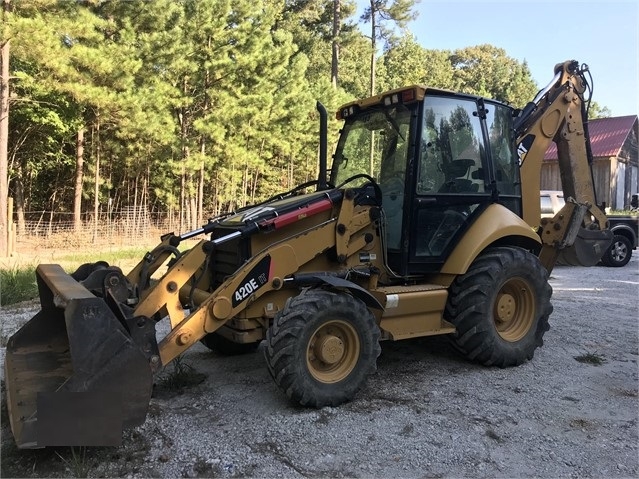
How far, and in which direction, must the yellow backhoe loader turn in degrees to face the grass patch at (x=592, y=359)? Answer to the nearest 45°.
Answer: approximately 135° to its left

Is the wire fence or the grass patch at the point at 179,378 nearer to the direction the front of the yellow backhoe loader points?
the grass patch

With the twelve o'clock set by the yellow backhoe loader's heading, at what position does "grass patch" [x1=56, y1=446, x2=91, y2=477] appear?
The grass patch is roughly at 12 o'clock from the yellow backhoe loader.

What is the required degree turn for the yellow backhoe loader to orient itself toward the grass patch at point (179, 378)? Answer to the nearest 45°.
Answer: approximately 45° to its right

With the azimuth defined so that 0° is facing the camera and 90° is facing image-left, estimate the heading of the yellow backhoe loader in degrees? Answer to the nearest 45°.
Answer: approximately 45°

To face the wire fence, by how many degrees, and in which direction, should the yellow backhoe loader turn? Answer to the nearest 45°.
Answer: approximately 90° to its right

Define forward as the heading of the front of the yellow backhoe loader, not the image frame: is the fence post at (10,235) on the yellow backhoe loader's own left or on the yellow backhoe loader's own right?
on the yellow backhoe loader's own right

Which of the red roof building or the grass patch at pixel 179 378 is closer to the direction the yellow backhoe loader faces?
the grass patch

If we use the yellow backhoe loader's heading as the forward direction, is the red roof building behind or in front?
behind
